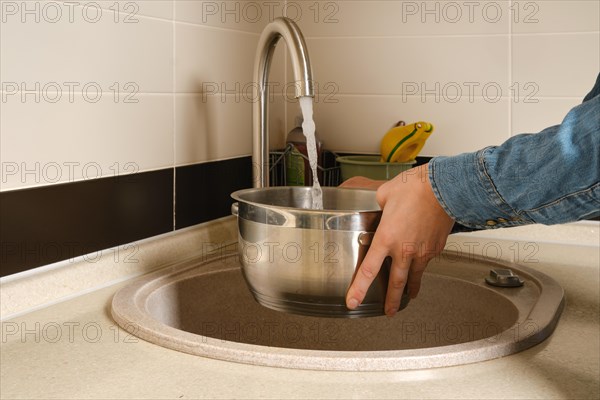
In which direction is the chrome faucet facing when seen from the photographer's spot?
facing the viewer and to the right of the viewer
